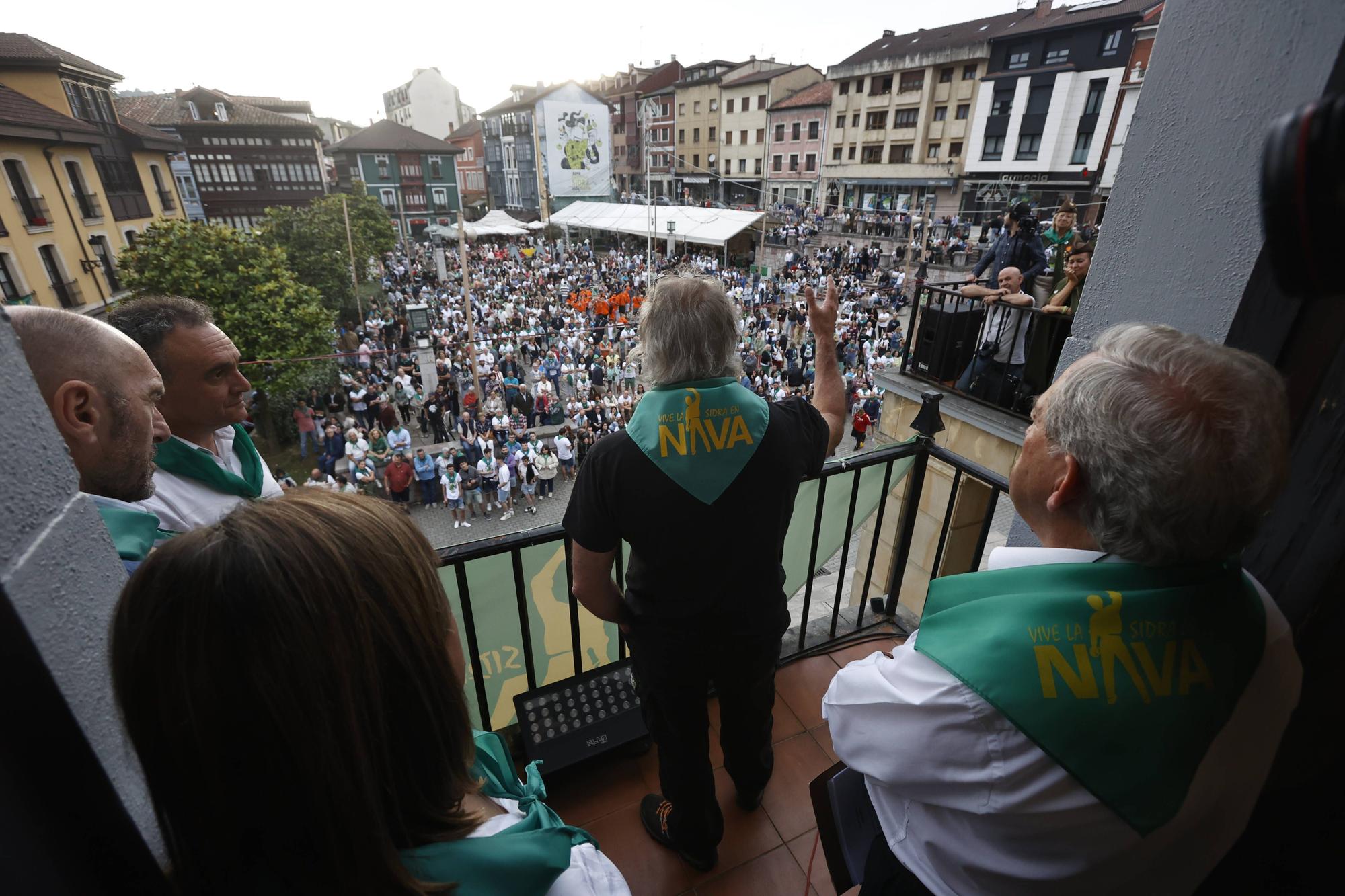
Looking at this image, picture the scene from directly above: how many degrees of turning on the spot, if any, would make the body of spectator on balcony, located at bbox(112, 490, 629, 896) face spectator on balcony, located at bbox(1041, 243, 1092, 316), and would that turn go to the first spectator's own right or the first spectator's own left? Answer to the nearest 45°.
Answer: approximately 45° to the first spectator's own right

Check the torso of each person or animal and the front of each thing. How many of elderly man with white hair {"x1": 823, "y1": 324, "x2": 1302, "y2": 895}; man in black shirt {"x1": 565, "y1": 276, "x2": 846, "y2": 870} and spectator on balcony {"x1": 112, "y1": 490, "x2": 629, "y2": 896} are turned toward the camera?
0

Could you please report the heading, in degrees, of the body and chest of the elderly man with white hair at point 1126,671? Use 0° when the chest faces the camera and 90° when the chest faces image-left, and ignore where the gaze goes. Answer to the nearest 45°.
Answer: approximately 135°

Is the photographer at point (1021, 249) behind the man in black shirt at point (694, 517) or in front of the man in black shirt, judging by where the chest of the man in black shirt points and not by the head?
in front

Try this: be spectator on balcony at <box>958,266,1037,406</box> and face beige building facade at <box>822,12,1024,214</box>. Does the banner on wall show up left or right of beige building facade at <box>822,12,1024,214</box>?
left

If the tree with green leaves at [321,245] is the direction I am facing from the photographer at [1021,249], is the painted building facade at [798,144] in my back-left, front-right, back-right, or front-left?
front-right

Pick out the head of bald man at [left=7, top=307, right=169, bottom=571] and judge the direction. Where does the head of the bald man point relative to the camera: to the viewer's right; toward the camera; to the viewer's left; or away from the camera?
to the viewer's right

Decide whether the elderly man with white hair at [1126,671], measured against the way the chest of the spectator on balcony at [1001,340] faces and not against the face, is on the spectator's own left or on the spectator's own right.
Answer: on the spectator's own left

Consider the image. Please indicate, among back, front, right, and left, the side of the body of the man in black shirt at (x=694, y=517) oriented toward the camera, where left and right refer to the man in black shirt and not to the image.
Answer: back

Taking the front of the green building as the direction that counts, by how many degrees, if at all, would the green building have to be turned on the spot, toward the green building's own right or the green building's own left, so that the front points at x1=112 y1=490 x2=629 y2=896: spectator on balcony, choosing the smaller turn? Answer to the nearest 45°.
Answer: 0° — it already faces them

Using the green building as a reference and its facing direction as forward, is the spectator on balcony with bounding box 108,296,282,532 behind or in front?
in front

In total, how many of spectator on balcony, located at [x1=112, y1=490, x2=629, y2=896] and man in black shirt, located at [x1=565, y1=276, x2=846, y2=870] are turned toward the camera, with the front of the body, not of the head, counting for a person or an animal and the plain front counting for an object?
0

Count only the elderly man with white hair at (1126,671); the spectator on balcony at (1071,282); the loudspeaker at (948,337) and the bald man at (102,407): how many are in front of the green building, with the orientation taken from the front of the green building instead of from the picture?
4

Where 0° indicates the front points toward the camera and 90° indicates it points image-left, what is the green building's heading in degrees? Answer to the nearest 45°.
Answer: approximately 0°
